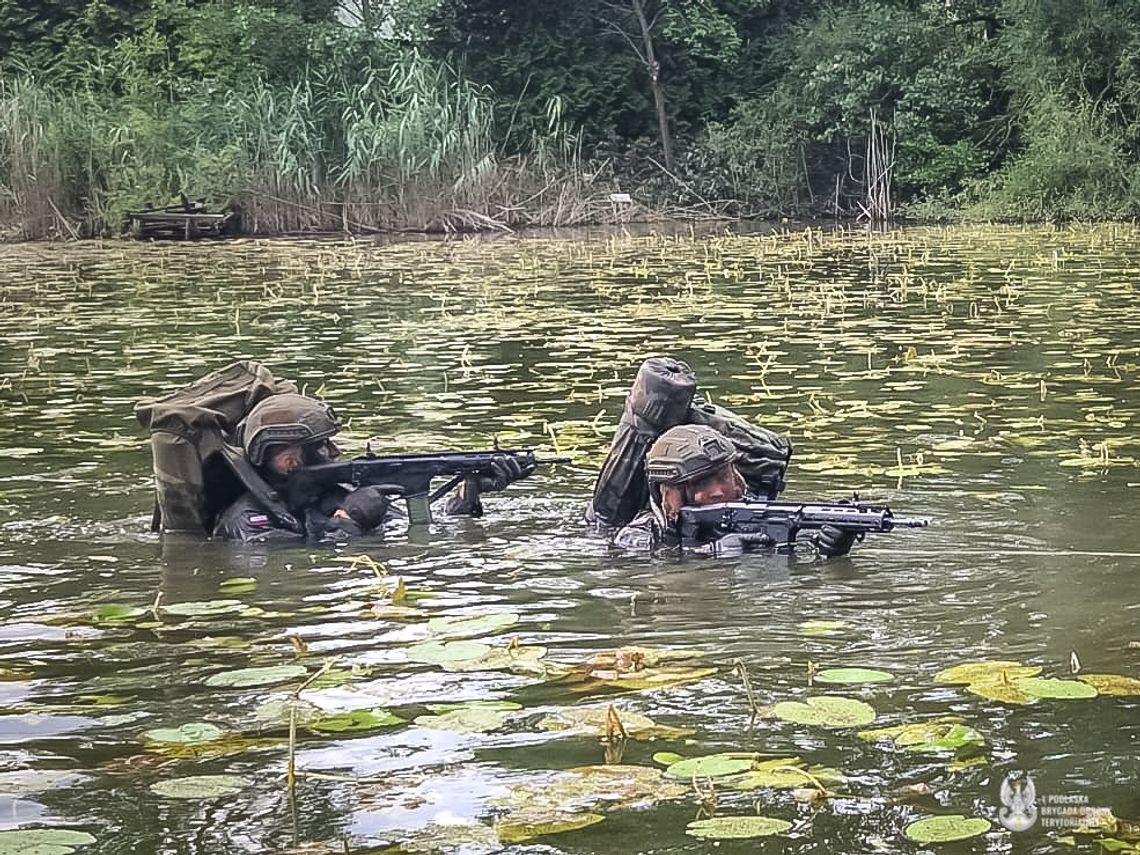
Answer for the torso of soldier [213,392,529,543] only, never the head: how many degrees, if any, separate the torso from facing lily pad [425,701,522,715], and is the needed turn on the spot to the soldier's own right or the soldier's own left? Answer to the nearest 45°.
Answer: approximately 90° to the soldier's own right

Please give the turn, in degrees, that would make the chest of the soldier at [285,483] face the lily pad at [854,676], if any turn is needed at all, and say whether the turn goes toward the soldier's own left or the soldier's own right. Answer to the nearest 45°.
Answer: approximately 45° to the soldier's own right

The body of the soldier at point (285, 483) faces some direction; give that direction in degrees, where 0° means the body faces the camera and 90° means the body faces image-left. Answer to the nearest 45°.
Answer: approximately 270°

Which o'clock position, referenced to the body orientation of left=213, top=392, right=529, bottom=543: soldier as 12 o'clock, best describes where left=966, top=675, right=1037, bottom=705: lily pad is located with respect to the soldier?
The lily pad is roughly at 2 o'clock from the soldier.

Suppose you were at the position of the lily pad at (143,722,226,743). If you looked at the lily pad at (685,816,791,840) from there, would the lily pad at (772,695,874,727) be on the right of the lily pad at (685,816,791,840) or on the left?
left

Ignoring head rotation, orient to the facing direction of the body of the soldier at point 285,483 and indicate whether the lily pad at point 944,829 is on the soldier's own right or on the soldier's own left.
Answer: on the soldier's own right

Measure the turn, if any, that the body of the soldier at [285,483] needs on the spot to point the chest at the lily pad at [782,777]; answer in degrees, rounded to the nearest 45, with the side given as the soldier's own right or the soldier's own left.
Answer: approximately 90° to the soldier's own right

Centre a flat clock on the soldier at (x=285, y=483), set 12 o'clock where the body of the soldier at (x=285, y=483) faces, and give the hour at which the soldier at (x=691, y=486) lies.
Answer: the soldier at (x=691, y=486) is roughly at 1 o'clock from the soldier at (x=285, y=483).

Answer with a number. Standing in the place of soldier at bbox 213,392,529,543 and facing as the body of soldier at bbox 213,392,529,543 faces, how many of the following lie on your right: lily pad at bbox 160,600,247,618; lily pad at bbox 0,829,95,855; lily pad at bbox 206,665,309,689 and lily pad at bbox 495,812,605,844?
4

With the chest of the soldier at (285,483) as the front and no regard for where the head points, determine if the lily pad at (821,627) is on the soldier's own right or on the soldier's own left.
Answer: on the soldier's own right

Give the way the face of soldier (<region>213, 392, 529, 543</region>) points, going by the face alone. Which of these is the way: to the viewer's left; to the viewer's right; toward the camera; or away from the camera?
to the viewer's right

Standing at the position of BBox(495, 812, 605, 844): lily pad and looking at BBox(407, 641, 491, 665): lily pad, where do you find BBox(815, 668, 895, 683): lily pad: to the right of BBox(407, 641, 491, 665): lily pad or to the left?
right
